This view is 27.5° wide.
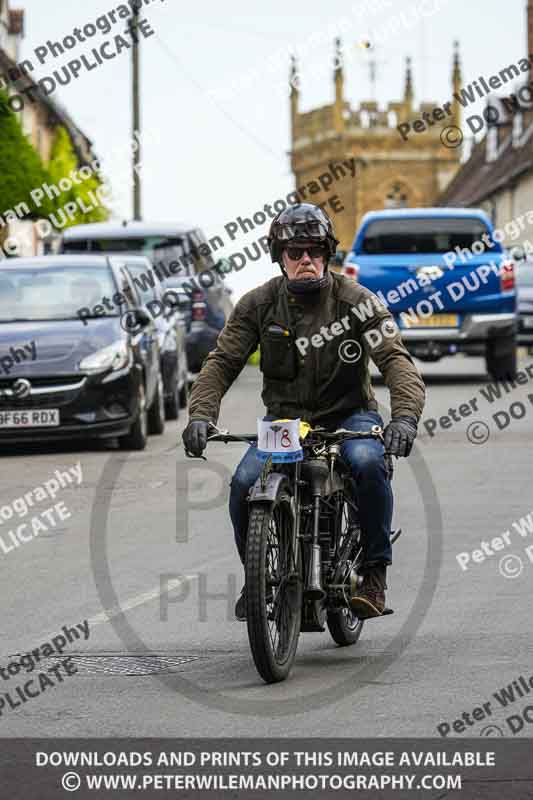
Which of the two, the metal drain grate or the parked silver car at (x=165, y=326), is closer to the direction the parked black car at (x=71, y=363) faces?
the metal drain grate

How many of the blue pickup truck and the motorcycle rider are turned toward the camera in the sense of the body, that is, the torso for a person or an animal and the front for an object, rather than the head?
1

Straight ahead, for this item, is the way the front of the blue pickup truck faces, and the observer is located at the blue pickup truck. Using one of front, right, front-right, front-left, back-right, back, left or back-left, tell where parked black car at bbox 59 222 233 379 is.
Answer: left

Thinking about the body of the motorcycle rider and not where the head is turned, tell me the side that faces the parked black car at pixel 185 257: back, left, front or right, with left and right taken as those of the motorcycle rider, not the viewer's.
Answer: back

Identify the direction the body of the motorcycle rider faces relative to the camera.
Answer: toward the camera

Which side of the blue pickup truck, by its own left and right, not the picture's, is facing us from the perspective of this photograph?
back

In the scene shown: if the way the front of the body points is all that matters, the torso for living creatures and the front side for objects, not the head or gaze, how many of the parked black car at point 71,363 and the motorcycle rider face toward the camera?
2

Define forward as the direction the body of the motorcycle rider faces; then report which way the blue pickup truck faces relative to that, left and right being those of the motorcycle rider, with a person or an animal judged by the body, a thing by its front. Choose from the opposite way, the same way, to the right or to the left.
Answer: the opposite way

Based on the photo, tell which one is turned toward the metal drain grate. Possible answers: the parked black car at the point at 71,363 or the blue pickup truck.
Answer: the parked black car

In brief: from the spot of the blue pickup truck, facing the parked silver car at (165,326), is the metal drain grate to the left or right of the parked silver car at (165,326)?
left

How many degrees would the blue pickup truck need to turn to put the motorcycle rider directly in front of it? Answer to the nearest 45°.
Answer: approximately 180°

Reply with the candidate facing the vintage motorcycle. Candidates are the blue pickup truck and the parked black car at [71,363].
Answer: the parked black car

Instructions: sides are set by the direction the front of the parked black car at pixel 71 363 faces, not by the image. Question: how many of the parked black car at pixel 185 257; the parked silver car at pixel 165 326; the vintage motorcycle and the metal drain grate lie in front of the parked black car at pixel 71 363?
2

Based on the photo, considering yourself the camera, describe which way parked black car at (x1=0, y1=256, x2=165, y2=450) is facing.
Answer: facing the viewer
